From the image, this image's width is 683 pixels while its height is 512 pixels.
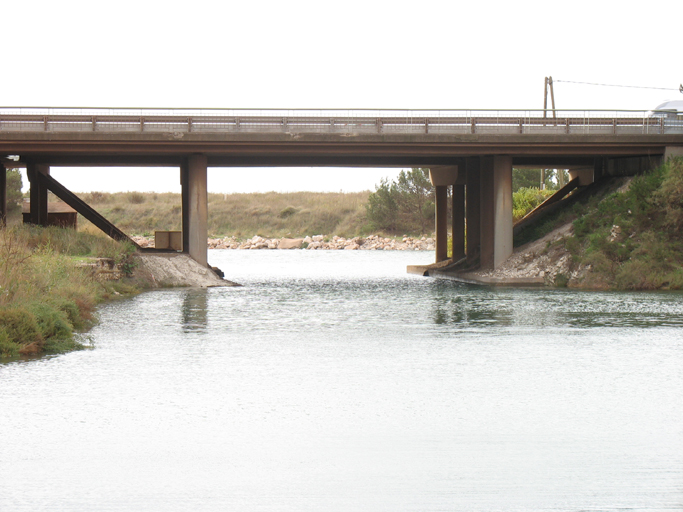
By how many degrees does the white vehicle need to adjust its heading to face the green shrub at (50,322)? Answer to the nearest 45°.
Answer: approximately 90° to its left

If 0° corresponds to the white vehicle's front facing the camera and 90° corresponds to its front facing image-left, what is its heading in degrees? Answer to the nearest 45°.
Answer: approximately 90°

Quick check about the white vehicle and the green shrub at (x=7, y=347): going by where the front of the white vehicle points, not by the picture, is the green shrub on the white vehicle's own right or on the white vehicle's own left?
on the white vehicle's own left

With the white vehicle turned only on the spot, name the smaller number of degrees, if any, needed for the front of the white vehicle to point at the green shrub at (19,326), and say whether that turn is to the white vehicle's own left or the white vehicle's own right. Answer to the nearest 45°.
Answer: approximately 90° to the white vehicle's own left

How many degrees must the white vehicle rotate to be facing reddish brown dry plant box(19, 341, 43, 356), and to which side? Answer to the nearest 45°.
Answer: approximately 90° to its left
